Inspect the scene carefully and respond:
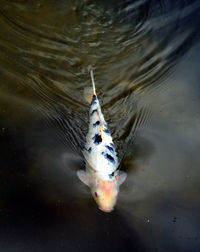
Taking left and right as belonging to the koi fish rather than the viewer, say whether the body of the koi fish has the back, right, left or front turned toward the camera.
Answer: front
